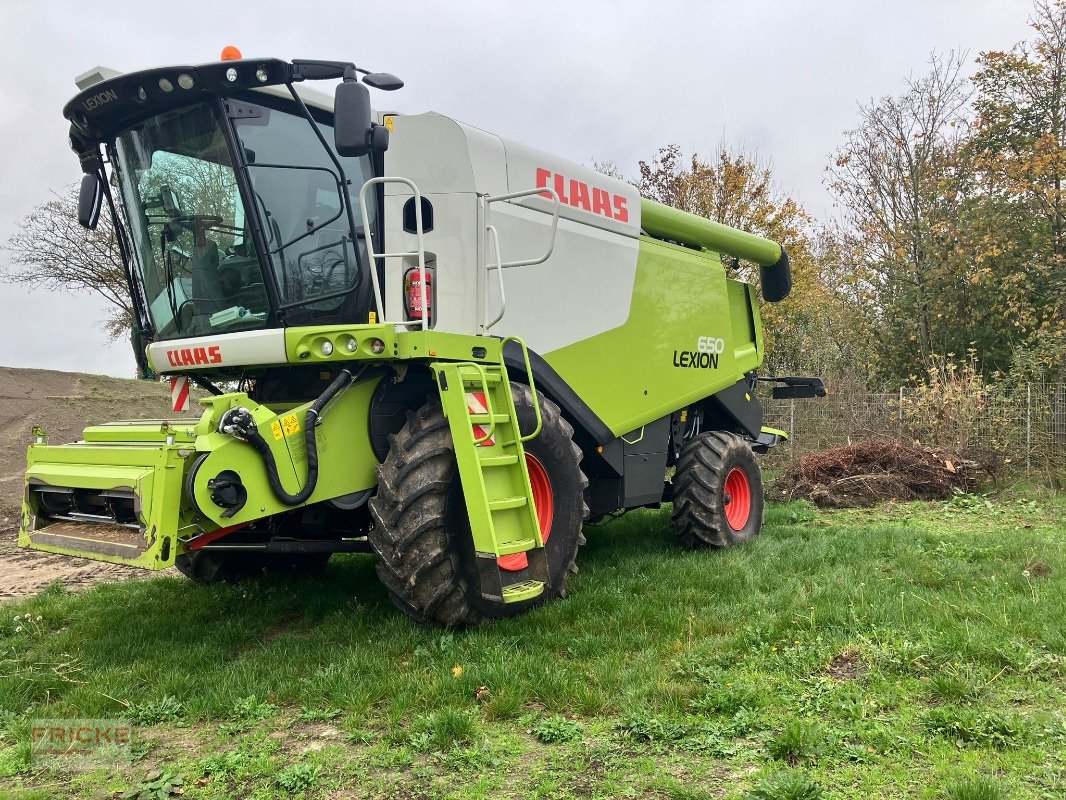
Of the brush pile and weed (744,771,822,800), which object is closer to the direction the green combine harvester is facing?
the weed

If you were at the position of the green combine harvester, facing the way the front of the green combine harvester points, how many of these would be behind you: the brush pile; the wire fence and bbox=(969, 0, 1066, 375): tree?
3

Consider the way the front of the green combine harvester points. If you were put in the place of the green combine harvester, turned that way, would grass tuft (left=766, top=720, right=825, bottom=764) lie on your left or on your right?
on your left

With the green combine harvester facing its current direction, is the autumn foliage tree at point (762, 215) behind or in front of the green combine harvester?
behind

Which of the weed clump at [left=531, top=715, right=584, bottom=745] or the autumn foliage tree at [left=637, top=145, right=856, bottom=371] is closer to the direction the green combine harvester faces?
the weed clump

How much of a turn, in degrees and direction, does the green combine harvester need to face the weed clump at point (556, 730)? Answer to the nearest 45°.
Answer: approximately 90° to its left

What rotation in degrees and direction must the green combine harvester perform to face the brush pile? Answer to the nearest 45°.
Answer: approximately 180°

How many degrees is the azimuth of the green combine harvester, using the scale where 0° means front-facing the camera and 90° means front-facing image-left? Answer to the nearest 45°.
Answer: approximately 45°

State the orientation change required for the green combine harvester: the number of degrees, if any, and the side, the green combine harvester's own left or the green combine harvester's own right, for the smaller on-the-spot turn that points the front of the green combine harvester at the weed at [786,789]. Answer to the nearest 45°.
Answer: approximately 90° to the green combine harvester's own left

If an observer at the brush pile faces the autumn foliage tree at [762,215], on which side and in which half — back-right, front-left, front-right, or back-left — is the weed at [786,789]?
back-left

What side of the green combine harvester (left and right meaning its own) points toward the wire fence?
back
